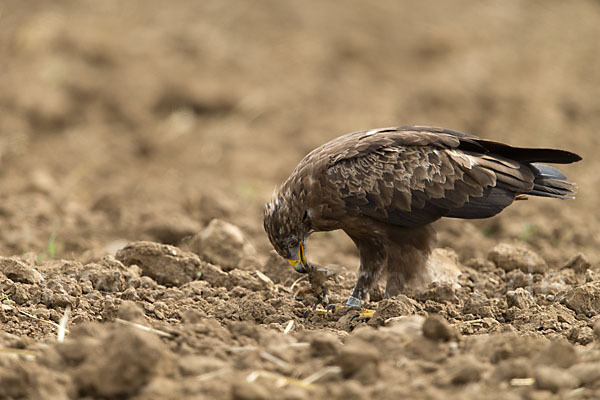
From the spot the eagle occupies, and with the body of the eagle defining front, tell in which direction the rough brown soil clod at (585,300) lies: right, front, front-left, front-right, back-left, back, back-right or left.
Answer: back

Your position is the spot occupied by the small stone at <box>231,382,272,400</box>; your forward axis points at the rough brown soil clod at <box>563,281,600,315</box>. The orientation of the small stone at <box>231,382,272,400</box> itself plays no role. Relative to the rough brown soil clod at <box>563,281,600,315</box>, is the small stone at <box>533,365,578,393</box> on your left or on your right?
right

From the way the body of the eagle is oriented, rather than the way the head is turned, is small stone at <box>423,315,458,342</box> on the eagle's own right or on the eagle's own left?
on the eagle's own left

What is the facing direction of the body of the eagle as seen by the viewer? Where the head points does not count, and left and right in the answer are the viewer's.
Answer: facing to the left of the viewer

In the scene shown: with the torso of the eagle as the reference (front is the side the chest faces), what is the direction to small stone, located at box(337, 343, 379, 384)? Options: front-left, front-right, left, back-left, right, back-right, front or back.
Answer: left

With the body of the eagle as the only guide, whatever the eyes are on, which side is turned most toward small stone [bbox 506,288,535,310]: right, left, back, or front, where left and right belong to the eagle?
back

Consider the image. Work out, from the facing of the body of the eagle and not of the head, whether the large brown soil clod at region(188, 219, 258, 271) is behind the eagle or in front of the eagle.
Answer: in front

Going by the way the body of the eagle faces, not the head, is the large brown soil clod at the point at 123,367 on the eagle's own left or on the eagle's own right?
on the eagle's own left

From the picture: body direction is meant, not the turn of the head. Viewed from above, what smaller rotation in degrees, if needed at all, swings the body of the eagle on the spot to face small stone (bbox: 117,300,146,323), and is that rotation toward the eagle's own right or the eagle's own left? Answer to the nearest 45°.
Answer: approximately 45° to the eagle's own left

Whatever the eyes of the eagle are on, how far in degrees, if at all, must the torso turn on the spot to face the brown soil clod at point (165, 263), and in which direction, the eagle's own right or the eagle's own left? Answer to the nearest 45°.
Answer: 0° — it already faces it

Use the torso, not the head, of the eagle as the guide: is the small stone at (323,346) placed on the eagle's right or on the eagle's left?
on the eagle's left

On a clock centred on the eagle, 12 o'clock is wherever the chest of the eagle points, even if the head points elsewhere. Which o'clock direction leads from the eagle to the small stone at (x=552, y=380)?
The small stone is roughly at 8 o'clock from the eagle.
